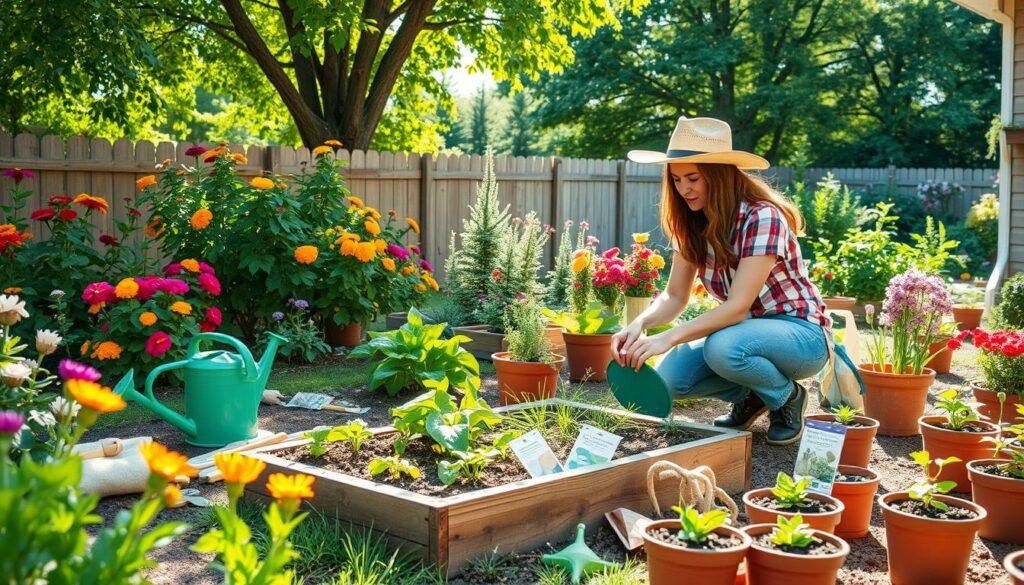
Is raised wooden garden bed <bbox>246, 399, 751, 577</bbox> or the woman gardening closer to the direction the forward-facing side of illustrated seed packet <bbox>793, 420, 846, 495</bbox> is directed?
the raised wooden garden bed

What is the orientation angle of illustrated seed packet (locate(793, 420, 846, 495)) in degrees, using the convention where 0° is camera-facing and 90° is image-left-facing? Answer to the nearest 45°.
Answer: approximately 0°

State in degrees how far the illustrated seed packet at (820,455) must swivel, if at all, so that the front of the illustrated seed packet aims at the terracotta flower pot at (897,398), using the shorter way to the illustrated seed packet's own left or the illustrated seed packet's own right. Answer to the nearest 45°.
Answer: approximately 180°

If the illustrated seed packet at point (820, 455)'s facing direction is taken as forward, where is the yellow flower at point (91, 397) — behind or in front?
in front

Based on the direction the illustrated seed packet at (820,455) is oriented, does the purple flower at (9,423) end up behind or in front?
in front

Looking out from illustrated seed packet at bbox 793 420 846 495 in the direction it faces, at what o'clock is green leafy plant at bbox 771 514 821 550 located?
The green leafy plant is roughly at 12 o'clock from the illustrated seed packet.

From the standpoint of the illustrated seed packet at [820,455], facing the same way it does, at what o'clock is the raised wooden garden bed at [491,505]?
The raised wooden garden bed is roughly at 2 o'clock from the illustrated seed packet.

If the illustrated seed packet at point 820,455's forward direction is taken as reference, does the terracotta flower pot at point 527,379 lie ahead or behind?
behind

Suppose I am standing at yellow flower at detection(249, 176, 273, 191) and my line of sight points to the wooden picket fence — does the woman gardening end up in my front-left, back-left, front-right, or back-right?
back-right

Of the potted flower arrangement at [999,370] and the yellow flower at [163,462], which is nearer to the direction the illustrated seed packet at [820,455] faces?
the yellow flower
